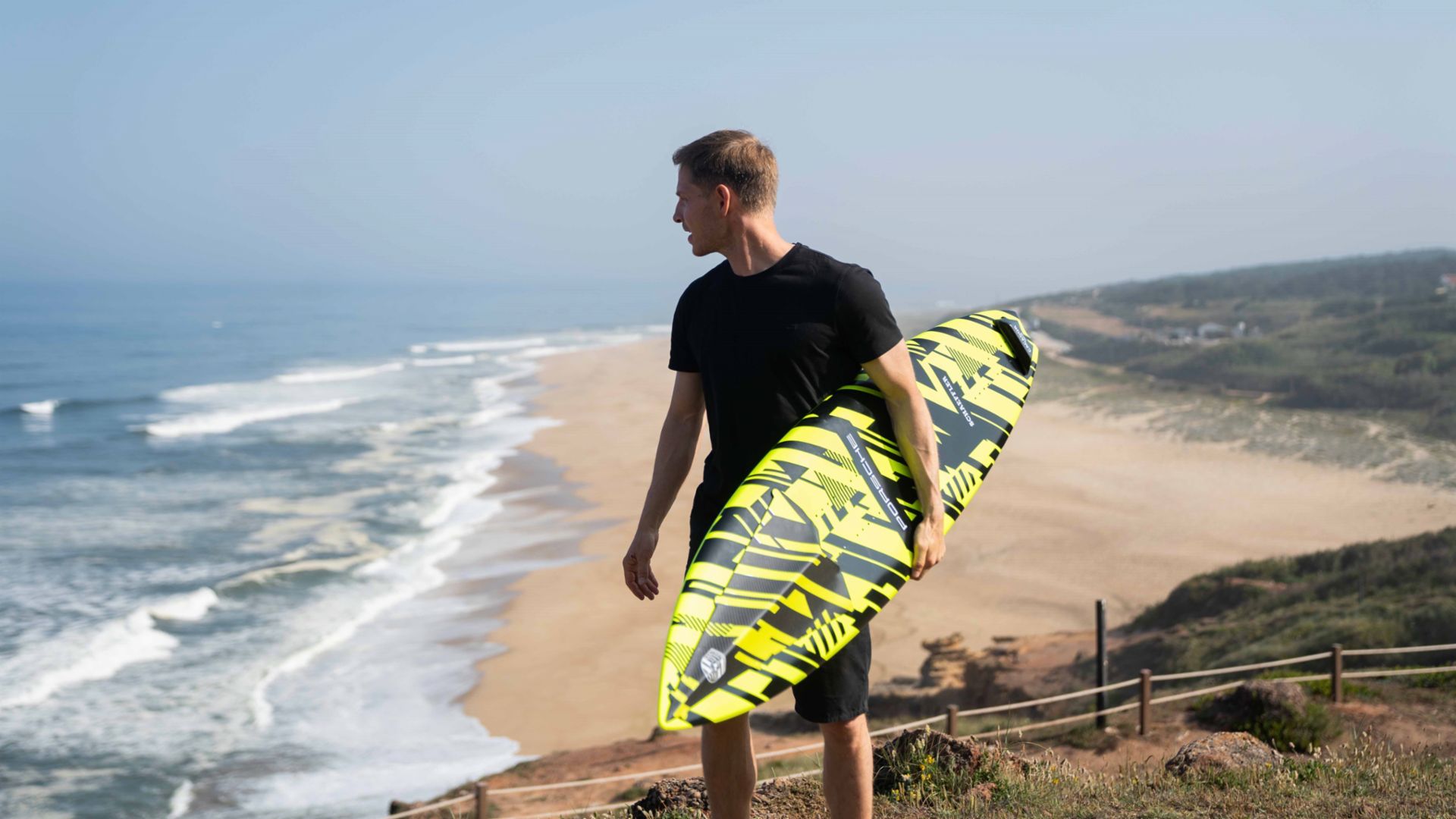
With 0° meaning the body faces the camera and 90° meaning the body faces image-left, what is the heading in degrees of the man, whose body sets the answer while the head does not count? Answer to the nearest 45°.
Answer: approximately 45°

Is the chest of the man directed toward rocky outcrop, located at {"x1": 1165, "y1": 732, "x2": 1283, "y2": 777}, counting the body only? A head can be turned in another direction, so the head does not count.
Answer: no

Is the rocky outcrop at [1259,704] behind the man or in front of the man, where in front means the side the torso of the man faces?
behind

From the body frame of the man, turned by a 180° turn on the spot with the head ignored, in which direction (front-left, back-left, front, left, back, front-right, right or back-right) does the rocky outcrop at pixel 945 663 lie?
front-left

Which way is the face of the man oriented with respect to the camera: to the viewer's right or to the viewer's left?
to the viewer's left
